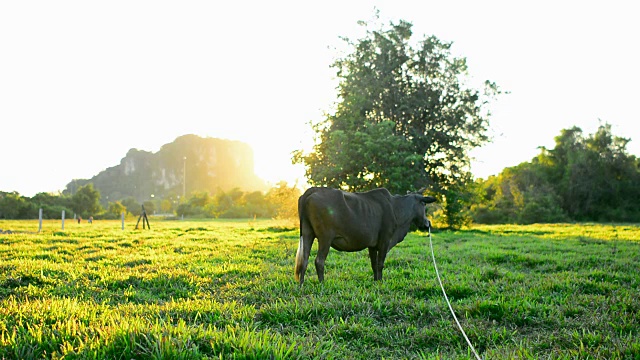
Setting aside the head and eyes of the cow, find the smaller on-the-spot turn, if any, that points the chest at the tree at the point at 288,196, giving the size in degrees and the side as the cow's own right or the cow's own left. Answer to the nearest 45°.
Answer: approximately 45° to the cow's own left

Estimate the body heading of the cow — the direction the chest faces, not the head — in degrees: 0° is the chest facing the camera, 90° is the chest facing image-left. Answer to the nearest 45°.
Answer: approximately 225°

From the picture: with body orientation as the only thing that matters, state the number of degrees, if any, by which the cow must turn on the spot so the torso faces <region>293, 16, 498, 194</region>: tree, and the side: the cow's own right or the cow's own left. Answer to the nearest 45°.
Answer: approximately 45° to the cow's own left
